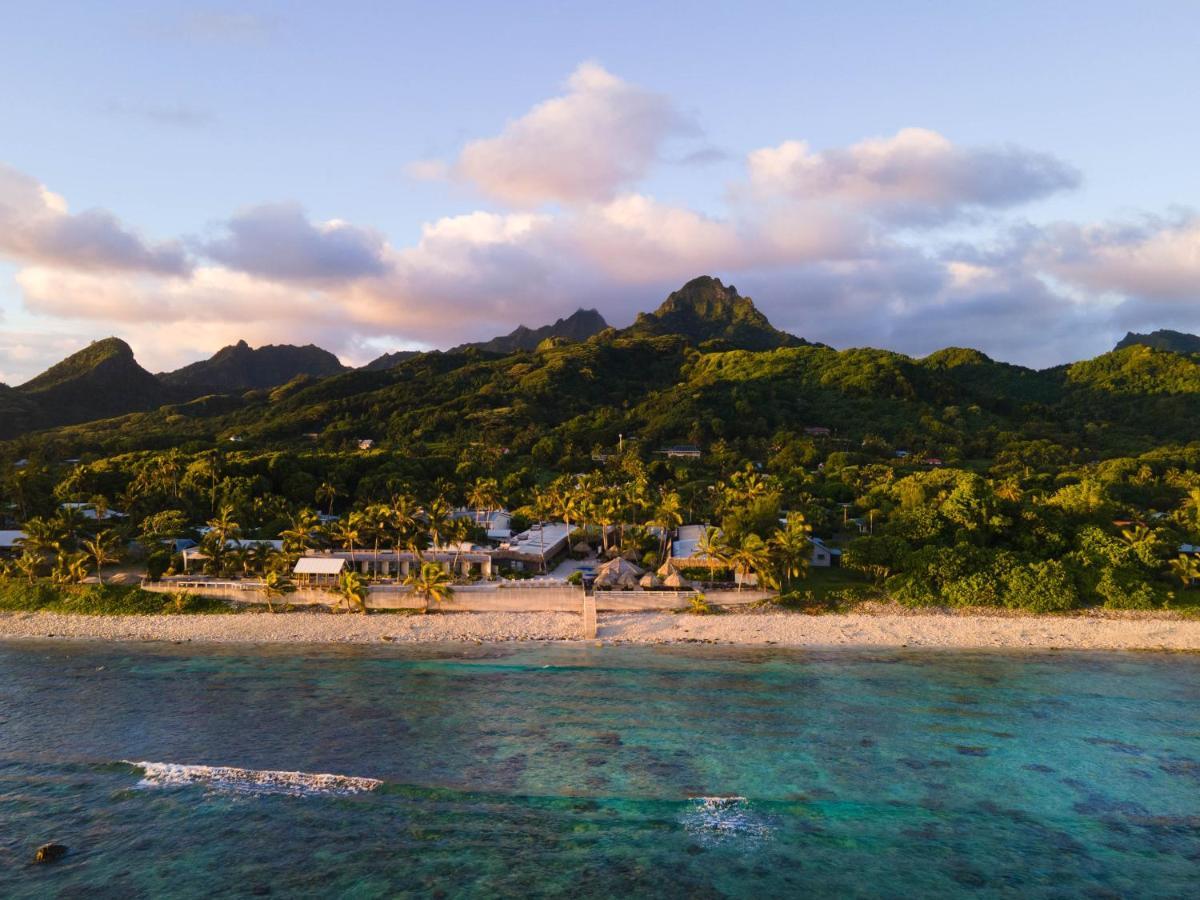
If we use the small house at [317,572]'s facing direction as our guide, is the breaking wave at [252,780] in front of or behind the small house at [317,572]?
in front

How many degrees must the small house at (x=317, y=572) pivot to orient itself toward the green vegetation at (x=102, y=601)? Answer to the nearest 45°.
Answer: approximately 90° to its right

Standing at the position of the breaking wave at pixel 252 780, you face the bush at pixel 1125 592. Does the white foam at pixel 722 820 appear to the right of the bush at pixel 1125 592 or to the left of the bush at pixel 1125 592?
right

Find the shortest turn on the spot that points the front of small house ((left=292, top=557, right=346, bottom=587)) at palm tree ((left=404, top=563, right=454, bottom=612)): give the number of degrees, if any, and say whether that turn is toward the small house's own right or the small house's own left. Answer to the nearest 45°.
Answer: approximately 45° to the small house's own left

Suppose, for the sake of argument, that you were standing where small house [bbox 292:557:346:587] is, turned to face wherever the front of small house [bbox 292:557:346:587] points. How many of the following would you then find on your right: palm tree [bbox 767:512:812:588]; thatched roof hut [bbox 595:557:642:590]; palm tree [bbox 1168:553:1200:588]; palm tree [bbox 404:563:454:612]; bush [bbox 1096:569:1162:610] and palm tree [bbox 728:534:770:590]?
0

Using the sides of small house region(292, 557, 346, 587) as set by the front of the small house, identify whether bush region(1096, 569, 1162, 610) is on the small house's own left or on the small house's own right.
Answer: on the small house's own left

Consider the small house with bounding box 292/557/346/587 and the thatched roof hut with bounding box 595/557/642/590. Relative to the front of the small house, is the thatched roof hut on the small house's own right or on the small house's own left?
on the small house's own left

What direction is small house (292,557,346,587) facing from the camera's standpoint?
toward the camera

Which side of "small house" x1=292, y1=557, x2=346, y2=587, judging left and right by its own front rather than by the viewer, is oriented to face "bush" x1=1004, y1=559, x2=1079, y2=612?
left

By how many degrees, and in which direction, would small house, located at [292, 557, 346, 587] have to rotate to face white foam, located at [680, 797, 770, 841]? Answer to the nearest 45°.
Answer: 0° — it already faces it

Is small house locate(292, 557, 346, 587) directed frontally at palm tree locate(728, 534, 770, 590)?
no

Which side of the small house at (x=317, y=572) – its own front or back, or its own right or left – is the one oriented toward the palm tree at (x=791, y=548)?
left

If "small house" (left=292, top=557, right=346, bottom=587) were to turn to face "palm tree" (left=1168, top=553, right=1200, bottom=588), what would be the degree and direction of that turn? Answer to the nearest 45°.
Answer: approximately 90° to its left

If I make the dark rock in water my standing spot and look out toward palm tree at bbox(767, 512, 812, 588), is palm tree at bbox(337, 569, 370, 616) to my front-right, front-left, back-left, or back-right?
front-left

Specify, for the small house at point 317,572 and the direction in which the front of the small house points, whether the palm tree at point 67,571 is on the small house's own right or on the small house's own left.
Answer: on the small house's own right
